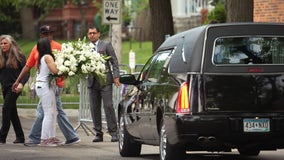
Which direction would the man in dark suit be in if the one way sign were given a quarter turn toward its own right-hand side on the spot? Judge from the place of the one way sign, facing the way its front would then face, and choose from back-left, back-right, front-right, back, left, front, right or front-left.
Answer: left

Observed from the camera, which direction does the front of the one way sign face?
facing the viewer

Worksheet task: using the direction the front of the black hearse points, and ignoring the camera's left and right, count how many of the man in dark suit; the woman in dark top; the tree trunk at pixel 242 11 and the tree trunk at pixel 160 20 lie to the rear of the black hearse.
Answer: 0

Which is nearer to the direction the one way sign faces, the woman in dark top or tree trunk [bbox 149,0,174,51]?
the woman in dark top

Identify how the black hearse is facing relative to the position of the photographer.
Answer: facing away from the viewer and to the left of the viewer

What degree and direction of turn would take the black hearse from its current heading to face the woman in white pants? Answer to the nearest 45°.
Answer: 0° — it already faces them

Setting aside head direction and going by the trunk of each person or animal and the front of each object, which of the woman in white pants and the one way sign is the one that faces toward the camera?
the one way sign

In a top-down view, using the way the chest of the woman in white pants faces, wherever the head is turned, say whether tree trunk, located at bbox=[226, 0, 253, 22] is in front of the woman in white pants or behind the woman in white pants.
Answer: in front

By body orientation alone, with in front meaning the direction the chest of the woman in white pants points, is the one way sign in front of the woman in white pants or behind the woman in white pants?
in front

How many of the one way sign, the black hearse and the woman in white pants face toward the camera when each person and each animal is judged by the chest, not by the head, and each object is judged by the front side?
1

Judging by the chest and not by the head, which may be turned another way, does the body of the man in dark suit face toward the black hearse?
no

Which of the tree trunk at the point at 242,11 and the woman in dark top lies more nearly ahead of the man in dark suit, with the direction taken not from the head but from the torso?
the woman in dark top

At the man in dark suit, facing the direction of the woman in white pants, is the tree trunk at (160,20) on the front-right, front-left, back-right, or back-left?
back-right
